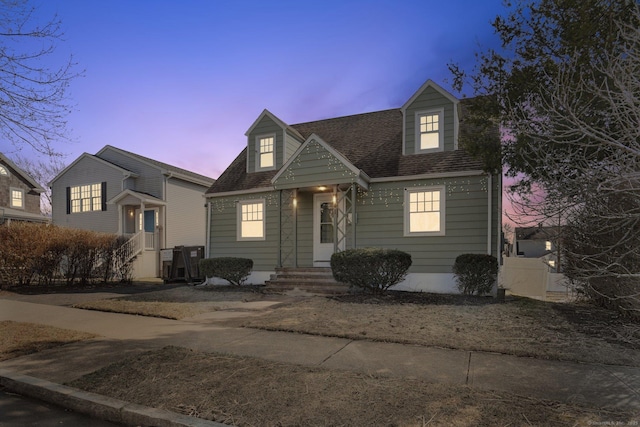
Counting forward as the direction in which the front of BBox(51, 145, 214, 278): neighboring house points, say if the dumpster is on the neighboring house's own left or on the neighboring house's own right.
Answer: on the neighboring house's own left

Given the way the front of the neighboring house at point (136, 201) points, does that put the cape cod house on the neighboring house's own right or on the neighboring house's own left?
on the neighboring house's own left

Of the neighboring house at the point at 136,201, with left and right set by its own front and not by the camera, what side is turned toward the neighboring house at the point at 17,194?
right

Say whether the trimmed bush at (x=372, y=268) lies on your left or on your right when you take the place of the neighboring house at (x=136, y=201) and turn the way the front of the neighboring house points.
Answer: on your left

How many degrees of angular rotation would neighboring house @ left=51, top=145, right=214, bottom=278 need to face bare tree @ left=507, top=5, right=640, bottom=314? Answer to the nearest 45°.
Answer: approximately 45° to its left

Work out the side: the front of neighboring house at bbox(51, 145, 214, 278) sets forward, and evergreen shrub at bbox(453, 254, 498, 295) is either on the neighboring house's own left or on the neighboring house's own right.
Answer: on the neighboring house's own left

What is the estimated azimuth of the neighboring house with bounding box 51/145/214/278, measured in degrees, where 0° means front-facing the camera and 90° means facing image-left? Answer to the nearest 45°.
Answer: approximately 45°

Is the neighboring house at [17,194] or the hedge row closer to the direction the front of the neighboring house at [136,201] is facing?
the hedge row

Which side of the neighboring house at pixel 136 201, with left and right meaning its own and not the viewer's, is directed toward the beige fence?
left
